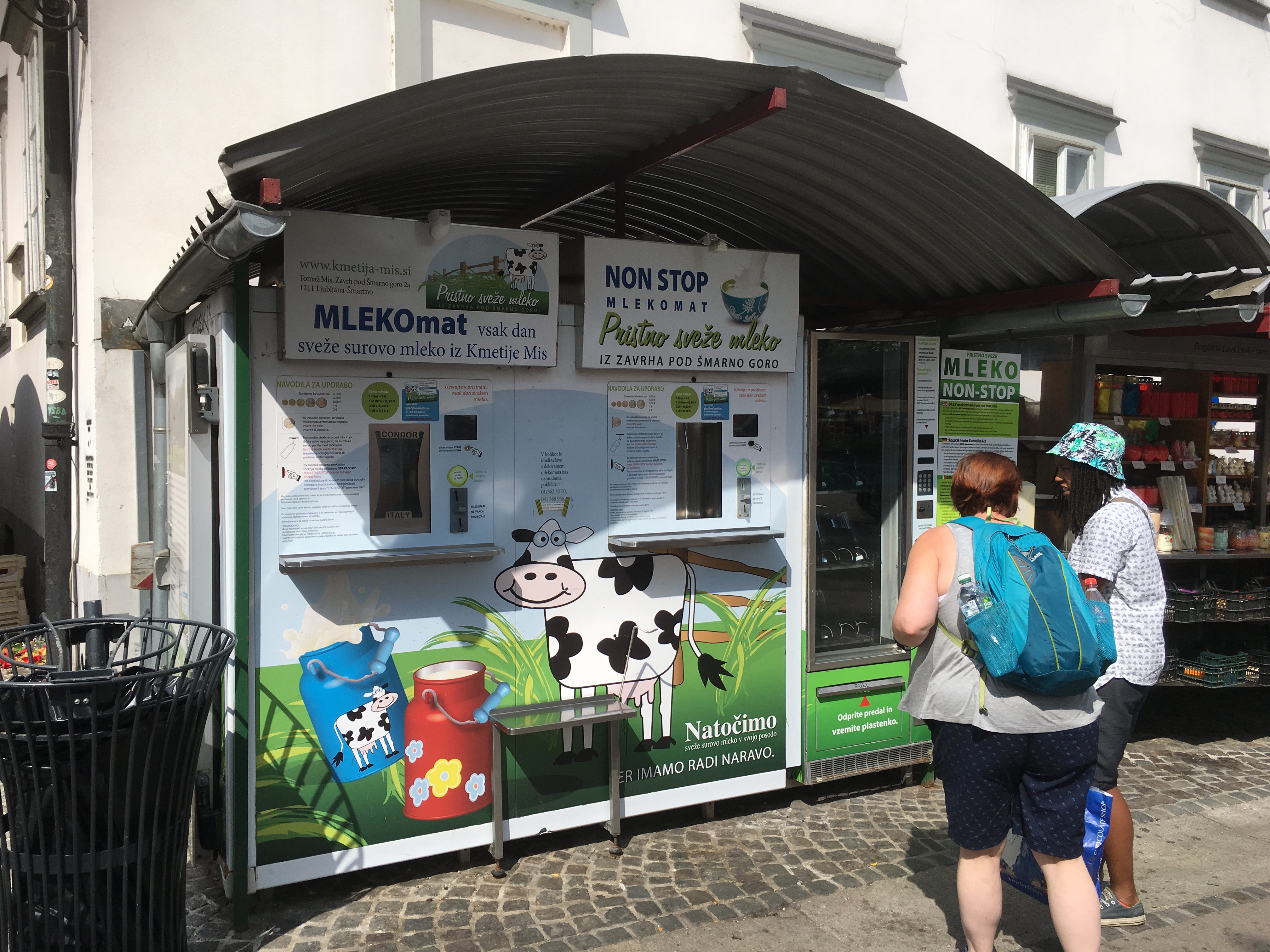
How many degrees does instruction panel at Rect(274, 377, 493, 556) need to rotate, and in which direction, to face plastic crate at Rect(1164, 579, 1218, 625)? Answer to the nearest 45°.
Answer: approximately 90° to its left
